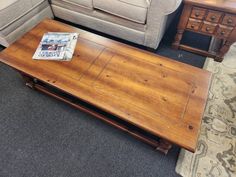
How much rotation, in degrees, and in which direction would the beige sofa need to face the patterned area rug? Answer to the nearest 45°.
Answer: approximately 90° to its left

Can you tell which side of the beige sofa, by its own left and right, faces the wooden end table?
left

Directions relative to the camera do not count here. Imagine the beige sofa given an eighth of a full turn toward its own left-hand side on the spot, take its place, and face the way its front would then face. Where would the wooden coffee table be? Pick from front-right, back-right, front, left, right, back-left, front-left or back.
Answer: front

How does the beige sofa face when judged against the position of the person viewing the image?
facing the viewer and to the left of the viewer

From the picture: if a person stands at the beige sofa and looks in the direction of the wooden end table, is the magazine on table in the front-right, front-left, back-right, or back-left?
back-right

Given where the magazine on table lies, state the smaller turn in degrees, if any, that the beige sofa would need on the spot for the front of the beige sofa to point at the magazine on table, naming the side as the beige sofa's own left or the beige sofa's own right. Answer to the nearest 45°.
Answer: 0° — it already faces it

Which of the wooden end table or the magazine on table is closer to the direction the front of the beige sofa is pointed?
the magazine on table

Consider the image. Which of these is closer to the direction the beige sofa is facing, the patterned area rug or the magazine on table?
the magazine on table

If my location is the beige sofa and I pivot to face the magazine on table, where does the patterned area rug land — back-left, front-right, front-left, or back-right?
front-left
